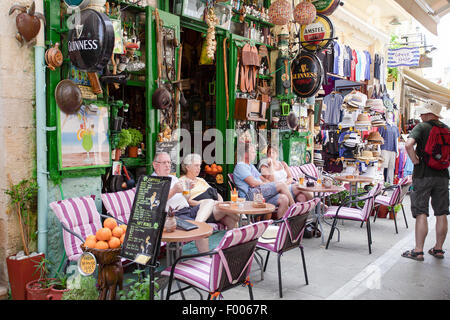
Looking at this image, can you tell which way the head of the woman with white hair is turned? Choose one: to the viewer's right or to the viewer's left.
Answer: to the viewer's right

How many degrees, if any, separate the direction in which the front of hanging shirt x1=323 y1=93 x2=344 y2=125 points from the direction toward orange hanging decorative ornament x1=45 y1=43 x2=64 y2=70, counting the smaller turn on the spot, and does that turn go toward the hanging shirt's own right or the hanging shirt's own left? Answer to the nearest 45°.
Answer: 0° — it already faces it

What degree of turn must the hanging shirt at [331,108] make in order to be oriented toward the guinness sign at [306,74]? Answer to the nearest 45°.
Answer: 0° — it already faces it

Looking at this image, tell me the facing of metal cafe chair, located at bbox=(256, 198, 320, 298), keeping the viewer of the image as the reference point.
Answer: facing away from the viewer and to the left of the viewer
